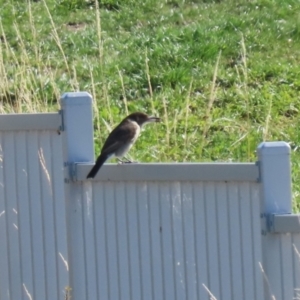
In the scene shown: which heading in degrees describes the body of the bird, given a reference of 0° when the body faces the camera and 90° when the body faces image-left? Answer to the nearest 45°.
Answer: approximately 270°
